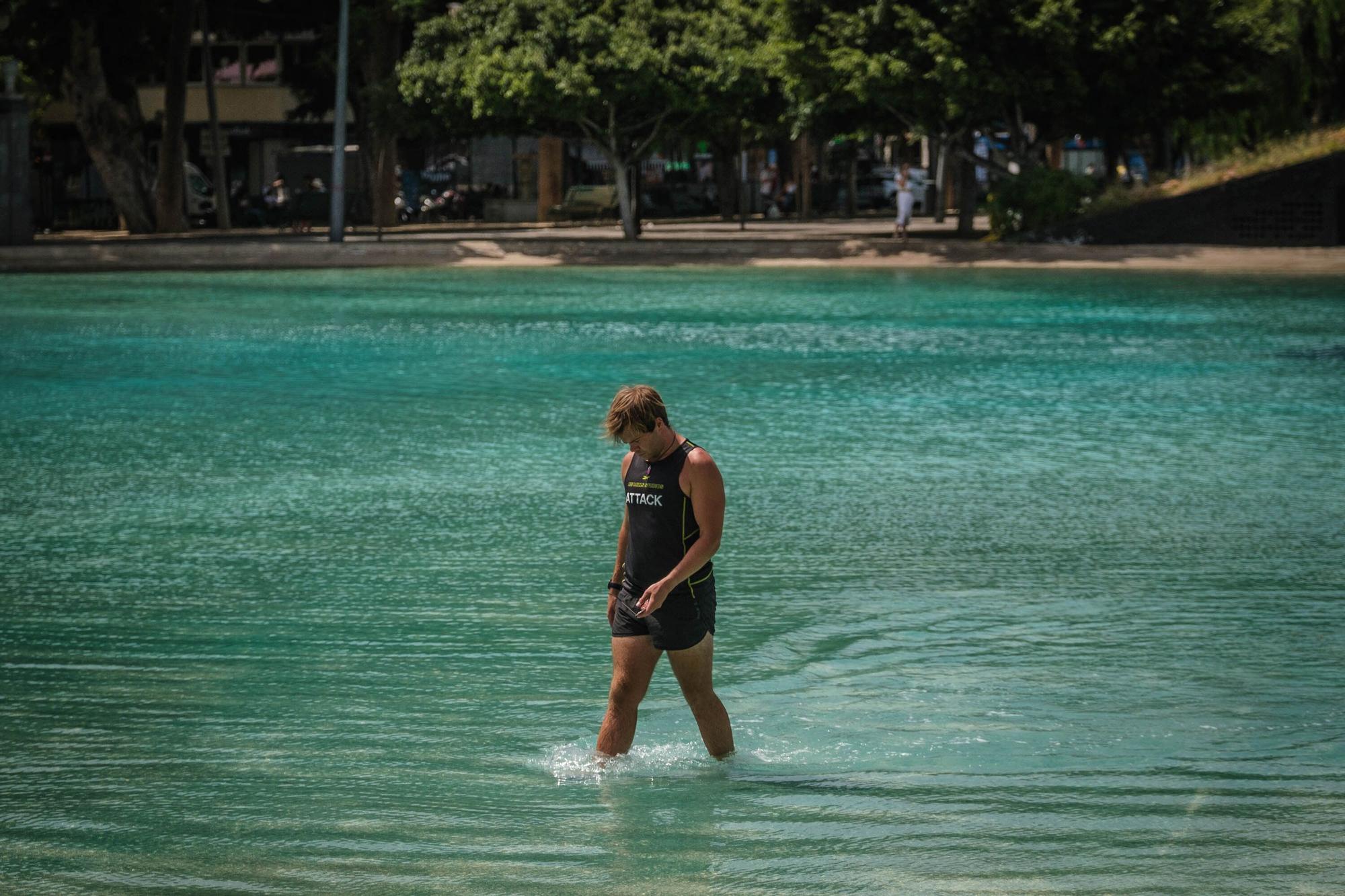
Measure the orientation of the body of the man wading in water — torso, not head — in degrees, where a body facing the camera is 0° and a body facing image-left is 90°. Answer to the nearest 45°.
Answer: approximately 45°

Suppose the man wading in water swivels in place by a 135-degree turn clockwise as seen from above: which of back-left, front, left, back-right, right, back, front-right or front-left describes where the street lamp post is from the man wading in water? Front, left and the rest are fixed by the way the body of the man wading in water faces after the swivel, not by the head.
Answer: front
